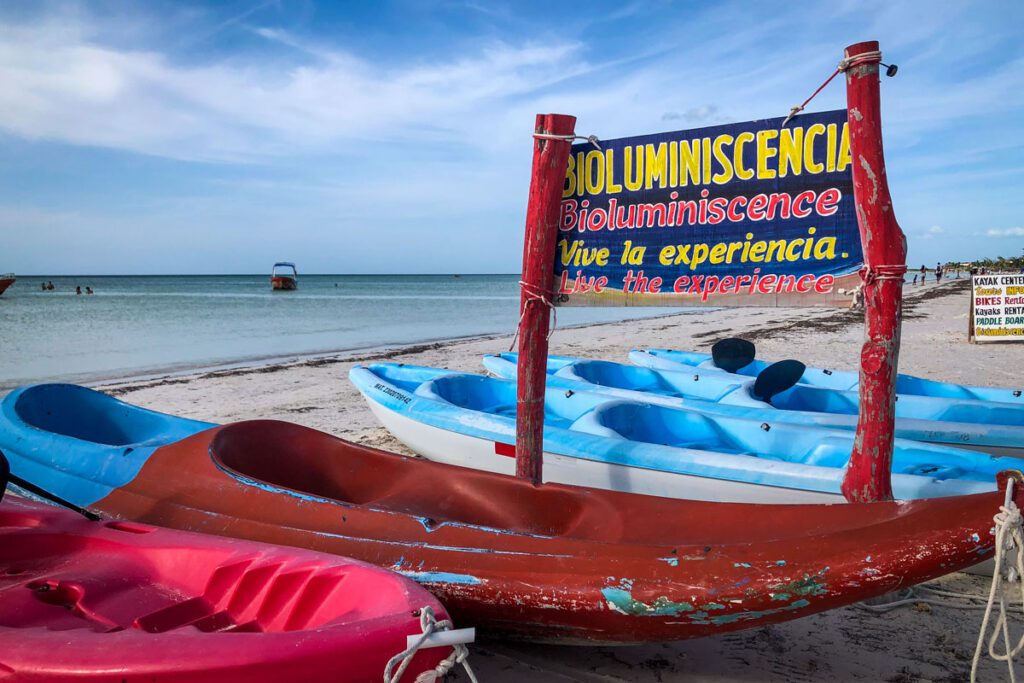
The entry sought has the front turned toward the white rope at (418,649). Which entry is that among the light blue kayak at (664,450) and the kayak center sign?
the kayak center sign

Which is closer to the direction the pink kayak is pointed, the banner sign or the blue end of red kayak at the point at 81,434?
the banner sign

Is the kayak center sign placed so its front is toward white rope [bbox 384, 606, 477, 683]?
yes

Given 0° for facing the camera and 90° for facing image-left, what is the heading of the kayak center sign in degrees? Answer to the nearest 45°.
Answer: approximately 0°

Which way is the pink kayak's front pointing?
to the viewer's right
